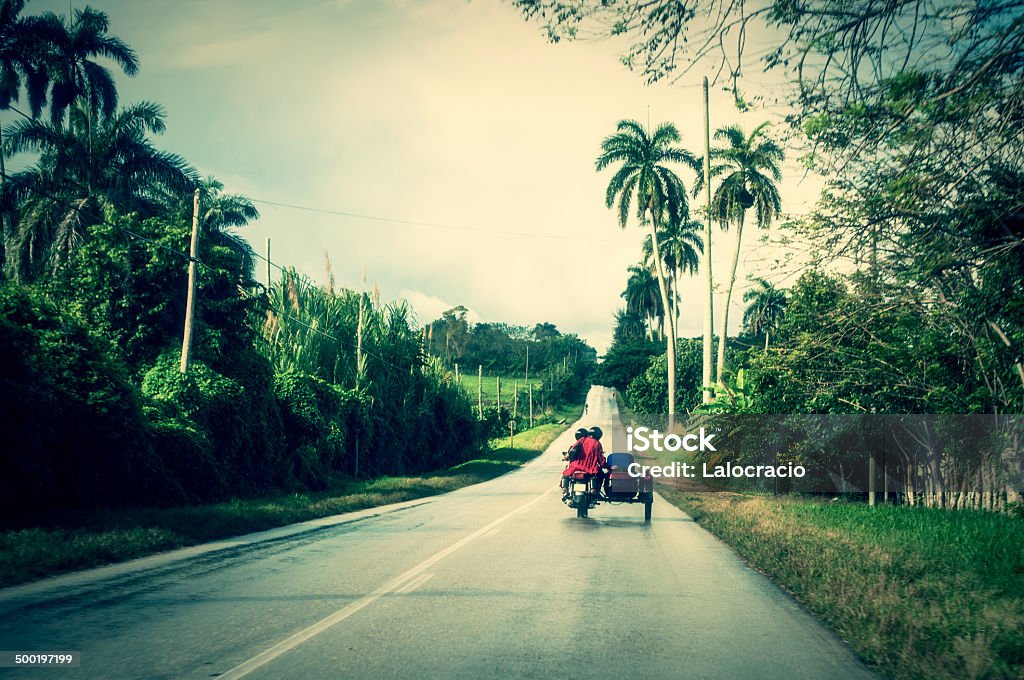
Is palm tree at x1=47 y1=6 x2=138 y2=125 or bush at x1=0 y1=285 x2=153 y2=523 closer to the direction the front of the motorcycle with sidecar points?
the palm tree

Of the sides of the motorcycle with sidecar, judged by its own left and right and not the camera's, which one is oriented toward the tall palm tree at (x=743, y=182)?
front

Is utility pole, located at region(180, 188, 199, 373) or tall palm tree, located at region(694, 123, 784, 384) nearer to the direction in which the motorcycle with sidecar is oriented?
the tall palm tree

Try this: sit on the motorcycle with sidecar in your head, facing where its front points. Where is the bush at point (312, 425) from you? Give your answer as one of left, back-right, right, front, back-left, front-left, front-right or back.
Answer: front-left

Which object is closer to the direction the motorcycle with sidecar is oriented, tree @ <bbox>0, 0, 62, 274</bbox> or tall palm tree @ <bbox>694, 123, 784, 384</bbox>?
the tall palm tree

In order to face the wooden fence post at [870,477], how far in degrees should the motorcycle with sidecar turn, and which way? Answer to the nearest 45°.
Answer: approximately 45° to its right

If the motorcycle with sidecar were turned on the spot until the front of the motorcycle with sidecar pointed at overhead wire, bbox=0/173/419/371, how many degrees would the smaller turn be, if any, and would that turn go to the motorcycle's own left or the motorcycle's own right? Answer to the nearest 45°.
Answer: approximately 45° to the motorcycle's own left

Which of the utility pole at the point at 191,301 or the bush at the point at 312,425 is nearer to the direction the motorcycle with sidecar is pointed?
the bush

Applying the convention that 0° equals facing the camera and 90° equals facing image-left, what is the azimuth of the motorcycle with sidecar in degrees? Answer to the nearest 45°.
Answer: approximately 180°

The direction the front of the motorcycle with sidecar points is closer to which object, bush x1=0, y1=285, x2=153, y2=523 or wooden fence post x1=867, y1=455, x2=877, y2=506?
the wooden fence post

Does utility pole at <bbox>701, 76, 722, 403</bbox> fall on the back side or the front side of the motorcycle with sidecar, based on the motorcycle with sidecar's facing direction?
on the front side

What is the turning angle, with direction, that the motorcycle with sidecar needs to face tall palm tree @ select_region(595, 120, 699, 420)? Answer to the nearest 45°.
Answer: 0° — it already faces it
